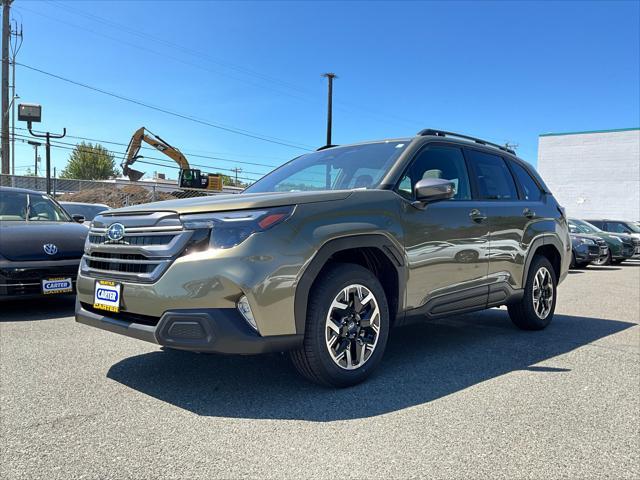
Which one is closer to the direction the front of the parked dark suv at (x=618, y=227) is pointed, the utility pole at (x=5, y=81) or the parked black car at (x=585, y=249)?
the parked black car

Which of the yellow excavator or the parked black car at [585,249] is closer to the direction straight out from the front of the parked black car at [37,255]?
the parked black car

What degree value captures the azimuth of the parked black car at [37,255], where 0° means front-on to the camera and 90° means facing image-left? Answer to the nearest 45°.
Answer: approximately 315°

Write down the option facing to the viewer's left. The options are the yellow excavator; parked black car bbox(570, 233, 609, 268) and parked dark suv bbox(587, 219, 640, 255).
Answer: the yellow excavator

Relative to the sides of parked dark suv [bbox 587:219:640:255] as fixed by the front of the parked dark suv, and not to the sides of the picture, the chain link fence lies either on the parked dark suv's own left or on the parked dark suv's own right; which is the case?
on the parked dark suv's own right

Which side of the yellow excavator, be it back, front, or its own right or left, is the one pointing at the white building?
back

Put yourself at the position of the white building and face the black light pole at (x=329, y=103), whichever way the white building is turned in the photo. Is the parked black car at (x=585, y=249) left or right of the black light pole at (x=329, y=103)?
left

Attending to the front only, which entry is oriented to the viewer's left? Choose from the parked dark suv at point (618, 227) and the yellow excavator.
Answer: the yellow excavator

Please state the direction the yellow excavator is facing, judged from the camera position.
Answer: facing to the left of the viewer

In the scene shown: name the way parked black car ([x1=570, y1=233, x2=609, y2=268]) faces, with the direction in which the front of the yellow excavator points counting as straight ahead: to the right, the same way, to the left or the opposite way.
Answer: to the left

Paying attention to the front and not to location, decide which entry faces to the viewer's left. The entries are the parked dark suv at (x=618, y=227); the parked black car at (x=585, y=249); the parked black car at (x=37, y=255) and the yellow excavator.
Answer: the yellow excavator

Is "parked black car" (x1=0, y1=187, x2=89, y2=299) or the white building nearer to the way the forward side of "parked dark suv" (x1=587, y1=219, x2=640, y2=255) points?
the parked black car

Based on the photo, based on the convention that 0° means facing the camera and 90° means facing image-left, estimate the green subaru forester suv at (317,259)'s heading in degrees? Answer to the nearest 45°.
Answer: approximately 45°
